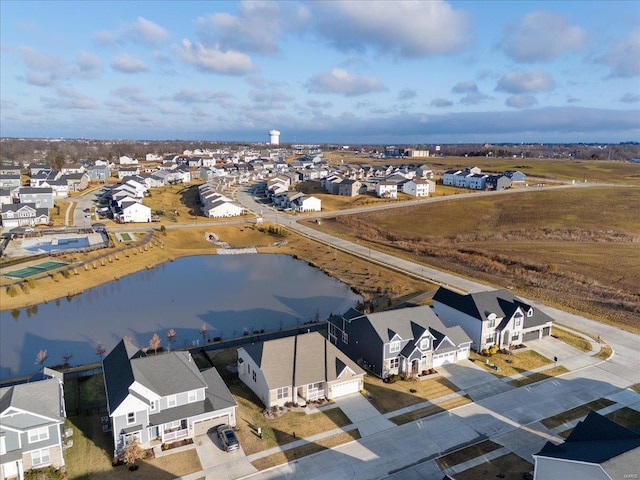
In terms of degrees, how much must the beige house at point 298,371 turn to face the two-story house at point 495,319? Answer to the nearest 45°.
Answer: approximately 90° to its left

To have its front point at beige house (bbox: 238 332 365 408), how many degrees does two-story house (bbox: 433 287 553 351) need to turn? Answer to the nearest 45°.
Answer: approximately 90° to its right

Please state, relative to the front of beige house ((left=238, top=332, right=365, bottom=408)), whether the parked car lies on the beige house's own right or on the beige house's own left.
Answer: on the beige house's own right

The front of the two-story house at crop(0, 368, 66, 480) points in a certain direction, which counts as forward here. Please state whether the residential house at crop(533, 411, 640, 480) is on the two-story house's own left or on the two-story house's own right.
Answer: on the two-story house's own left

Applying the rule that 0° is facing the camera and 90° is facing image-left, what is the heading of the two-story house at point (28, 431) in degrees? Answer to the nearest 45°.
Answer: approximately 0°

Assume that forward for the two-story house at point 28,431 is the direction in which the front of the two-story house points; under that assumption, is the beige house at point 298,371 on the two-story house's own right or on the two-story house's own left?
on the two-story house's own left

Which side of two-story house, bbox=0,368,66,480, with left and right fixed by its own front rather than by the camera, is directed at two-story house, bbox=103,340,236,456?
left

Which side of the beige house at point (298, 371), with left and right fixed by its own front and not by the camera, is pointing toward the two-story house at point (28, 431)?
right

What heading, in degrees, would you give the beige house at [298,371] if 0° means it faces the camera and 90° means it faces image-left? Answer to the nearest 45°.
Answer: approximately 315°

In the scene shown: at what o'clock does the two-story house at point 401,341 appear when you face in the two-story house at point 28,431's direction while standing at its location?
the two-story house at point 401,341 is roughly at 9 o'clock from the two-story house at point 28,431.

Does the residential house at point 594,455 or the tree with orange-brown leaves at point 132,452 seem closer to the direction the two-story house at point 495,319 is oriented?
the residential house
